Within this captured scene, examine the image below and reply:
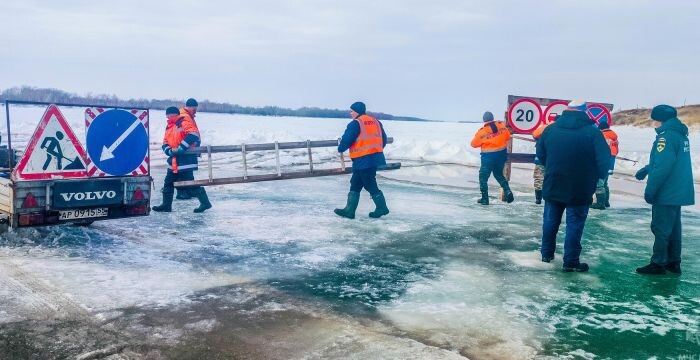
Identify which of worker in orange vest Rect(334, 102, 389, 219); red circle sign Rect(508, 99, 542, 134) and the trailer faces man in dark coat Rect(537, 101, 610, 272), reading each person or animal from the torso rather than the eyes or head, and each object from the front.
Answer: the red circle sign

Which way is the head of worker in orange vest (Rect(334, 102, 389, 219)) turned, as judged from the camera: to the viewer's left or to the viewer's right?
to the viewer's left

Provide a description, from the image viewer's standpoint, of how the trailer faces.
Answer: facing away from the viewer and to the left of the viewer

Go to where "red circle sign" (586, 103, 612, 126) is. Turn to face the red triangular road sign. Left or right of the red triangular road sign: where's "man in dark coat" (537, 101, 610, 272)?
left

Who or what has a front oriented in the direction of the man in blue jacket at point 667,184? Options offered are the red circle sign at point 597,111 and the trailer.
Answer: the red circle sign

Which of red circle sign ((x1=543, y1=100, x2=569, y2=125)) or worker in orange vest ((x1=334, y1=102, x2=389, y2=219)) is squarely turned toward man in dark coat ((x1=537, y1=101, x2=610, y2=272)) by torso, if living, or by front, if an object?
the red circle sign
